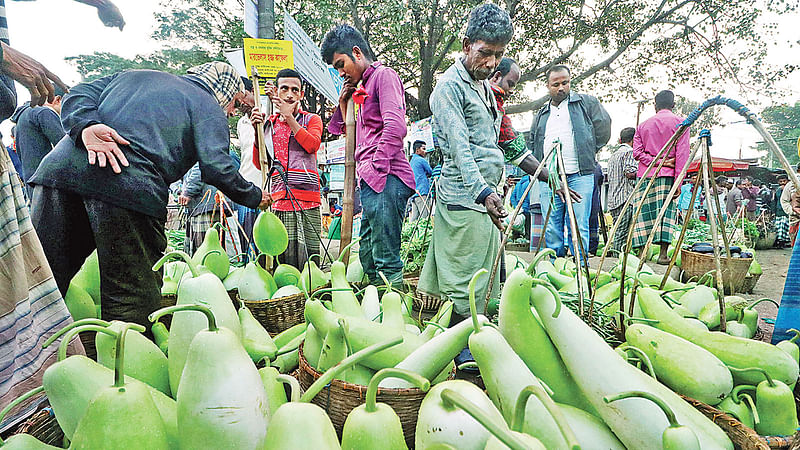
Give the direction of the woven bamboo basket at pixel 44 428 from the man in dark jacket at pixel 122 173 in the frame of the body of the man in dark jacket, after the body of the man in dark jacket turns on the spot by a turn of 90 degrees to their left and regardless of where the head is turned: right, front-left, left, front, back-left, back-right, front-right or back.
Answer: back-left

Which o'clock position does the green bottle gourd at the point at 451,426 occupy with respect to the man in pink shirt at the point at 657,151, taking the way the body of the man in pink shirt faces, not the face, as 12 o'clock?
The green bottle gourd is roughly at 6 o'clock from the man in pink shirt.

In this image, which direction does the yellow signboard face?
toward the camera

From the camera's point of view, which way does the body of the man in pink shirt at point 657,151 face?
away from the camera

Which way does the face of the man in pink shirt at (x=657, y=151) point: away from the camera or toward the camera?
away from the camera

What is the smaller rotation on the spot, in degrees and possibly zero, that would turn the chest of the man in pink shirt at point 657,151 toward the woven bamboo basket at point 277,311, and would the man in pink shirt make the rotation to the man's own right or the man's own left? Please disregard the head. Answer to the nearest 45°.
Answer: approximately 135° to the man's own left

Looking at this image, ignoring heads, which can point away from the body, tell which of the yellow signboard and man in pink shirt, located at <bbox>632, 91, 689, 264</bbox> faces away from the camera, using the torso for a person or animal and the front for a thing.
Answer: the man in pink shirt

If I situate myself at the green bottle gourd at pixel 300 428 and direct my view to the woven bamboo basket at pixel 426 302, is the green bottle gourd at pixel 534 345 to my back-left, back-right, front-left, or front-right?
front-right

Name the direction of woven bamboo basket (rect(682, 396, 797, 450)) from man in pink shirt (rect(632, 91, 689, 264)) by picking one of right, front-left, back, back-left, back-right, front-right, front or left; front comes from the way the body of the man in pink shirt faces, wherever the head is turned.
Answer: back

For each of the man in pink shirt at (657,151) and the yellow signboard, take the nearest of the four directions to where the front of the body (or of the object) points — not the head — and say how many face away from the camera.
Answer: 1

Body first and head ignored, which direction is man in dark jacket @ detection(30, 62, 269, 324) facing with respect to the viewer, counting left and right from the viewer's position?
facing away from the viewer and to the right of the viewer

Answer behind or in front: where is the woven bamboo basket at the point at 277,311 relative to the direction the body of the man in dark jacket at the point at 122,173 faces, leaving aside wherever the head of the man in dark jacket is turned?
in front
